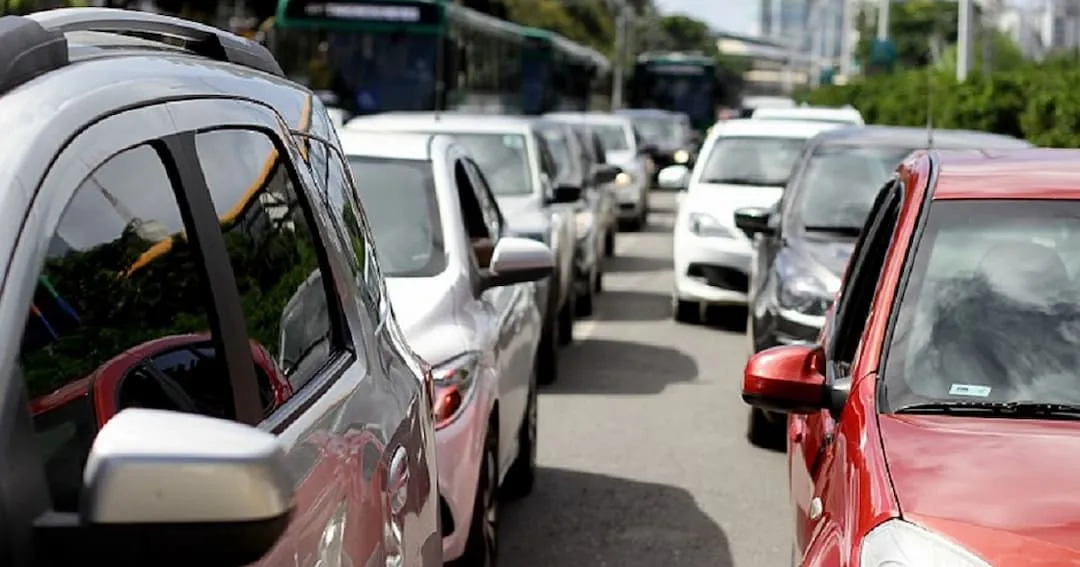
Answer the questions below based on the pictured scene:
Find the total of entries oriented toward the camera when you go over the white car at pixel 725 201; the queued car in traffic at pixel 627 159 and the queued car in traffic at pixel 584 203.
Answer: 3

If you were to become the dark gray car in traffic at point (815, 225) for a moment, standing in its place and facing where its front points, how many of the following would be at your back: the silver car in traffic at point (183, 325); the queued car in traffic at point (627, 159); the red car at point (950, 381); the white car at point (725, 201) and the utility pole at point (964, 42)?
3

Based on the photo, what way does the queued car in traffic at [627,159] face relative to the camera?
toward the camera

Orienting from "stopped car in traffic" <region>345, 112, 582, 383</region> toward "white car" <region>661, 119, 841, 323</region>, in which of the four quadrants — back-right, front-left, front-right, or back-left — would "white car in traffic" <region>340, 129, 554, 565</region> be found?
back-right

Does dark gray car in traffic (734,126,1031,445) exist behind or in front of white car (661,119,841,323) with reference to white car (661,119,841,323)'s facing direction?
in front

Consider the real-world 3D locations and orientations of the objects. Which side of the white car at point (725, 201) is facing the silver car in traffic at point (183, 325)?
front

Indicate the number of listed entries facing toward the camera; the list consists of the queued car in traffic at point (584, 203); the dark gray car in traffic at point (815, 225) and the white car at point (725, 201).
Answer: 3

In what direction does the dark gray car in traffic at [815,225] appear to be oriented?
toward the camera

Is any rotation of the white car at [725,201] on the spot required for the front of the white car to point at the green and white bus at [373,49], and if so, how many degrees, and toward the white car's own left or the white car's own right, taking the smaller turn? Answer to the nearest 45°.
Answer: approximately 135° to the white car's own right

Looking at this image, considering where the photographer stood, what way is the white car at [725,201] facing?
facing the viewer

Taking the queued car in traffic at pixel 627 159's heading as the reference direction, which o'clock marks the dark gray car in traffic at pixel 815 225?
the dark gray car in traffic at pixel 815 225 is roughly at 12 o'clock from the queued car in traffic at pixel 627 159.

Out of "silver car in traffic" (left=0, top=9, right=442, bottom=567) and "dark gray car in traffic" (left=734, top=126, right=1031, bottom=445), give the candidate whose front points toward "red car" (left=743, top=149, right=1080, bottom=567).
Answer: "dark gray car in traffic" (left=734, top=126, right=1031, bottom=445)

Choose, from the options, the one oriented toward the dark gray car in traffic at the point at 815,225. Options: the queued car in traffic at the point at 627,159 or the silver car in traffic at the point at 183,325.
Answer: the queued car in traffic at the point at 627,159

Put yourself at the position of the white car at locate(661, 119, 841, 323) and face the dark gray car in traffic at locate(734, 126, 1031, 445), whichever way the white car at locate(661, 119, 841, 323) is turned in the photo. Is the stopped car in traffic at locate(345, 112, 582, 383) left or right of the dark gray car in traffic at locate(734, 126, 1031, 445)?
right
